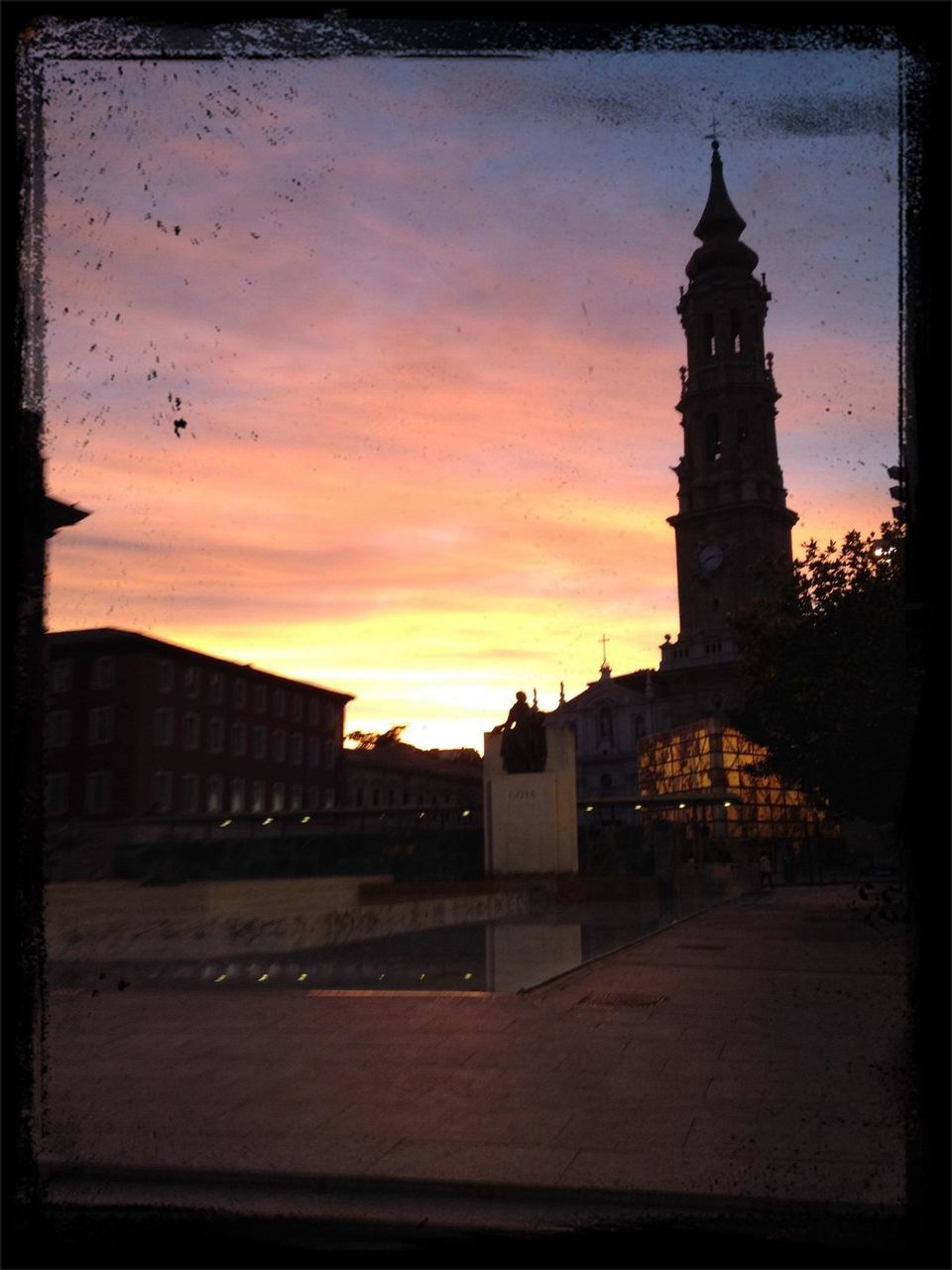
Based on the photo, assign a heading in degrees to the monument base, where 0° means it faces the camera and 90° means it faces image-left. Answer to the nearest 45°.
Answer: approximately 0°

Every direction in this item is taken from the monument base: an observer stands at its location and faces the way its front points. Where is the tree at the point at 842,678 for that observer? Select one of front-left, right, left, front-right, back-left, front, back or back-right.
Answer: front-left
